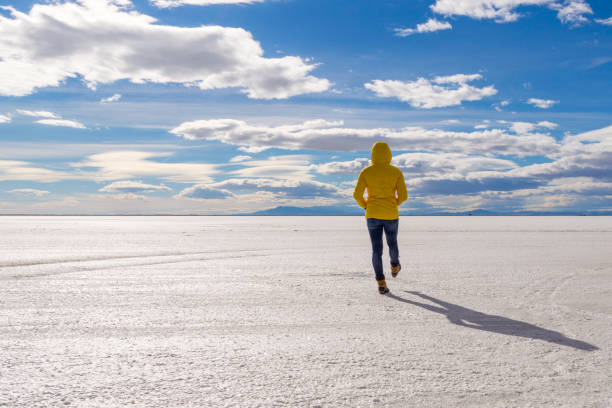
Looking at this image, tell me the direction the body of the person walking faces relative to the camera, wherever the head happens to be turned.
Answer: away from the camera

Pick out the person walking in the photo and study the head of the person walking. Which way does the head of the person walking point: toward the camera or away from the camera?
away from the camera
